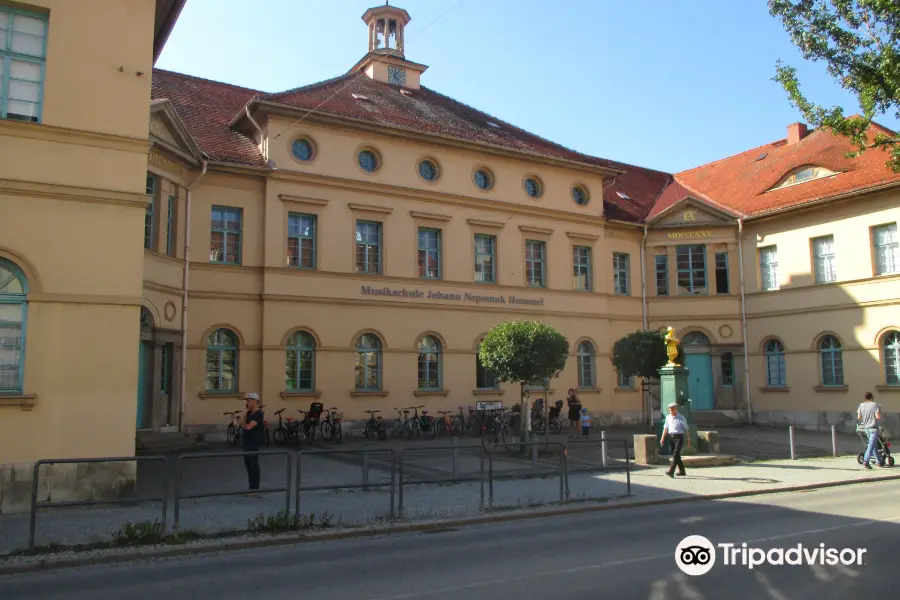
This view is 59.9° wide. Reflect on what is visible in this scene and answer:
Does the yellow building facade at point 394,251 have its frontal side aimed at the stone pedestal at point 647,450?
yes

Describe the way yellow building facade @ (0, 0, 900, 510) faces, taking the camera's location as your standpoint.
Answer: facing the viewer and to the right of the viewer

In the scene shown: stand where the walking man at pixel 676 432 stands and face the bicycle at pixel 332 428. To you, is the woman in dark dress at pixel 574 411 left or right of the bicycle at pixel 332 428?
right

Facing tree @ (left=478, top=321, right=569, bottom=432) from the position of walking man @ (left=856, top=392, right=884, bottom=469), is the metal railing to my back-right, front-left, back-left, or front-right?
front-left

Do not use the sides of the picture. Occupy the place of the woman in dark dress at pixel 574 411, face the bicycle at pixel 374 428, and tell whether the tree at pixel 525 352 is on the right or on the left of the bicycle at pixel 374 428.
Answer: left
